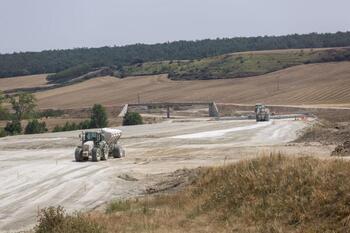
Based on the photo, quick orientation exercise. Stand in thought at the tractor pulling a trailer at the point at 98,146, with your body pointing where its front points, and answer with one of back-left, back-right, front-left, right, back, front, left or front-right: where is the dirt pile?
left

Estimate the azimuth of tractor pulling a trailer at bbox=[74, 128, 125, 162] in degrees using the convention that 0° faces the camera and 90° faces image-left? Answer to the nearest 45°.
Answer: approximately 45°
